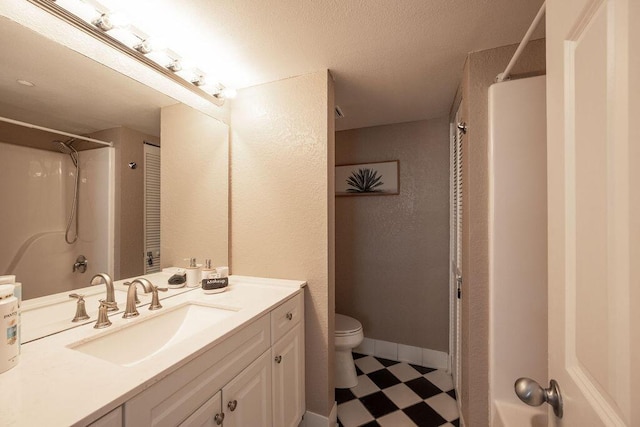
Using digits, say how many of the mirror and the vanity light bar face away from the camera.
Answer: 0

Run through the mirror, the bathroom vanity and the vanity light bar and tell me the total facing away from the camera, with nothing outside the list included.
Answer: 0

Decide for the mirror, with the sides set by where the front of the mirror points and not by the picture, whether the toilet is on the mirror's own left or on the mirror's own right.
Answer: on the mirror's own left

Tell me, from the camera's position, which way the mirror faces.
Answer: facing the viewer and to the right of the viewer

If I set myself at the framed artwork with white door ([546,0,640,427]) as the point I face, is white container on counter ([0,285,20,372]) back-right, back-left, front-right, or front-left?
front-right

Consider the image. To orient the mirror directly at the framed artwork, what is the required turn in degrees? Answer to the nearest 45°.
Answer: approximately 45° to its left

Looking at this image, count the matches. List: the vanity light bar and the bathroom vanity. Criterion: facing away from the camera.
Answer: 0

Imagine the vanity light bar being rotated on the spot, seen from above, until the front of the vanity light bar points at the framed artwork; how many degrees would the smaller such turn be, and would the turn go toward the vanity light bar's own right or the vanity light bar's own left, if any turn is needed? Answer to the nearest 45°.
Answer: approximately 45° to the vanity light bar's own left

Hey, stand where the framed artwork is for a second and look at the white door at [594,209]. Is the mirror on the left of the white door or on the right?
right
